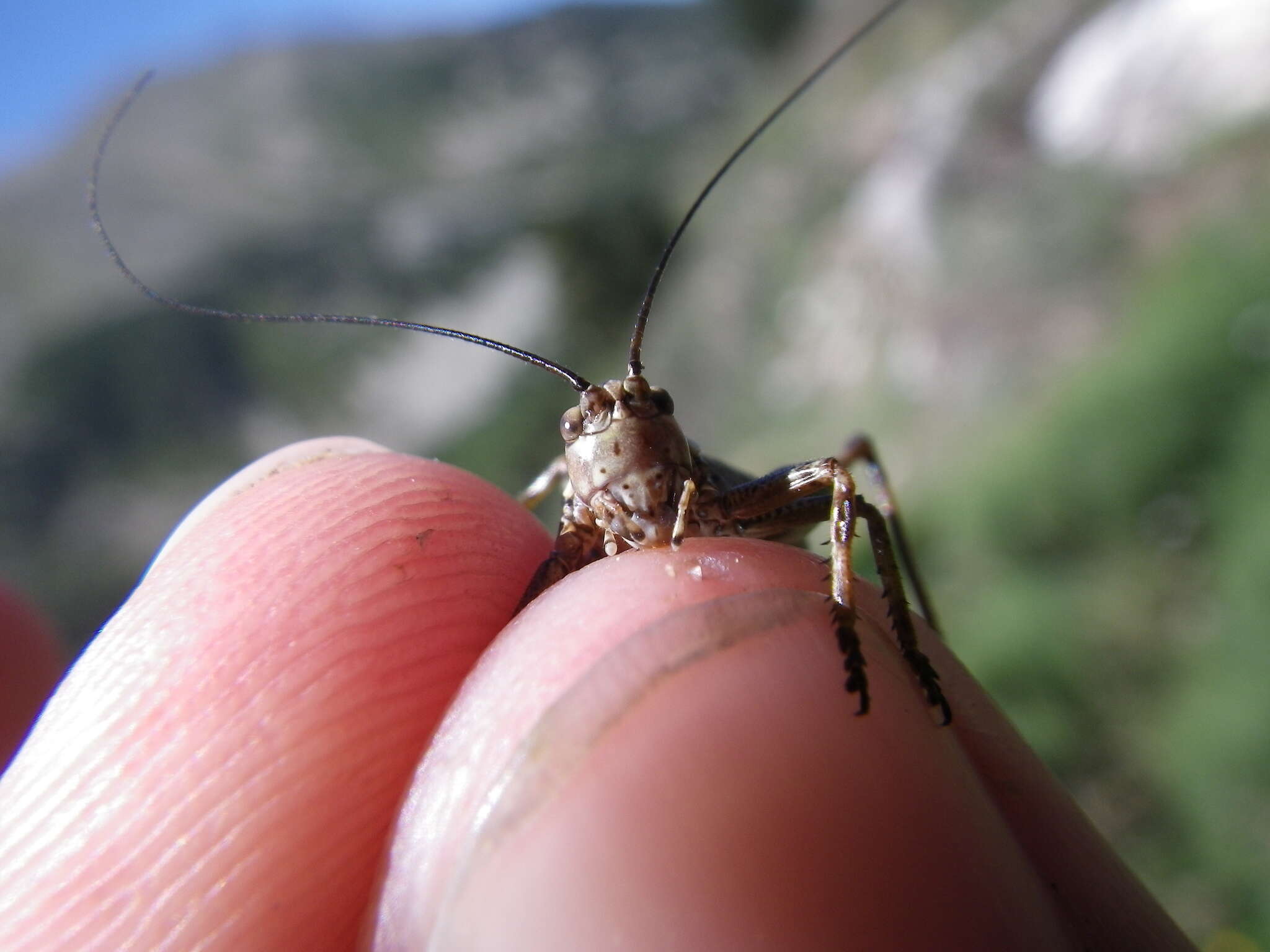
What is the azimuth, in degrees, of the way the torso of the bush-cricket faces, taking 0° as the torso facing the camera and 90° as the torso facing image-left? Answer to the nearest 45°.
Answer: approximately 0°
